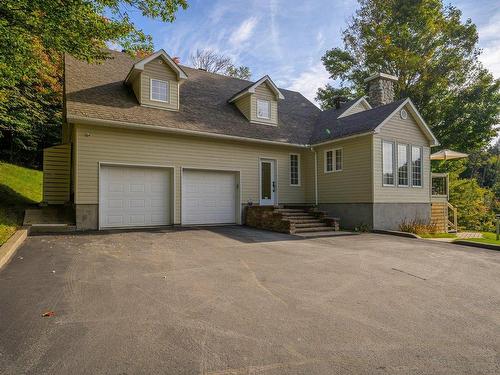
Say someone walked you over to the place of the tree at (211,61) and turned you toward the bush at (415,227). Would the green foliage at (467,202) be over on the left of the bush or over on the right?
left

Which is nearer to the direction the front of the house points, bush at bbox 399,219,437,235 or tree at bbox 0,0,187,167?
the bush

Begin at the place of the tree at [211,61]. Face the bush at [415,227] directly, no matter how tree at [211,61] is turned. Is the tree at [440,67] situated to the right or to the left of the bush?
left

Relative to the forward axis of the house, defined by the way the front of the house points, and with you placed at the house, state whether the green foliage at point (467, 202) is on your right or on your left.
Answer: on your left

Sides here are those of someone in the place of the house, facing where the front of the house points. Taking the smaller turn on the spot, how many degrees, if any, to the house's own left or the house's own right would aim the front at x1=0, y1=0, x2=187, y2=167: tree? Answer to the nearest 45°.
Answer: approximately 90° to the house's own right

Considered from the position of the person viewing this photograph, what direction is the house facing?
facing the viewer and to the right of the viewer

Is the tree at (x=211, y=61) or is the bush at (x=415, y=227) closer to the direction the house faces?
the bush

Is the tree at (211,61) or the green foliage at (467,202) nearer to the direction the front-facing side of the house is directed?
the green foliage

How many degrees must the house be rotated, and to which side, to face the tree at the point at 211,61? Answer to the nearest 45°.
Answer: approximately 135° to its left

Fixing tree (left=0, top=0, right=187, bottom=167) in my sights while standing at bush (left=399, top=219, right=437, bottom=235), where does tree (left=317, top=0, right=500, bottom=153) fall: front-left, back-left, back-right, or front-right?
back-right

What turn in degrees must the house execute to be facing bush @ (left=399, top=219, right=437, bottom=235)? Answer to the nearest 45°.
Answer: approximately 45° to its left

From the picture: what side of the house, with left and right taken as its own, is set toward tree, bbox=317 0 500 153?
left
